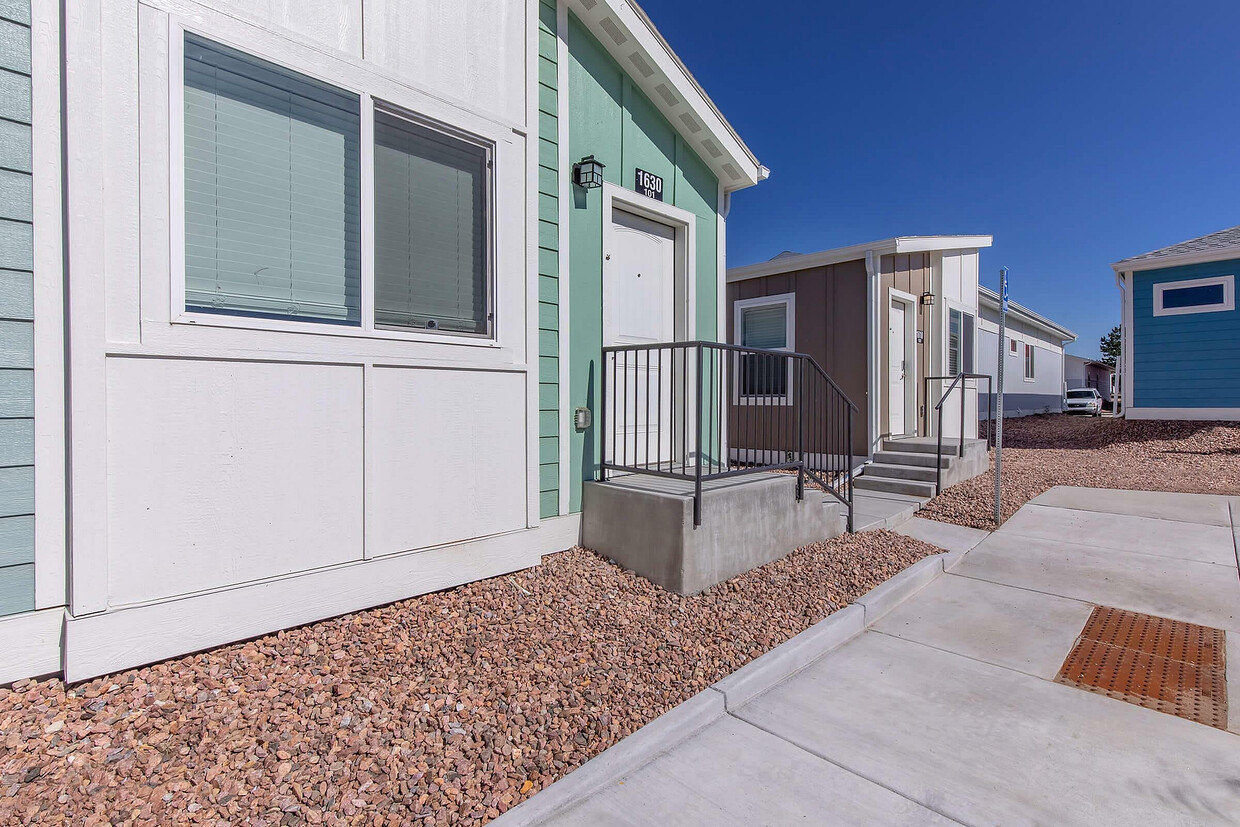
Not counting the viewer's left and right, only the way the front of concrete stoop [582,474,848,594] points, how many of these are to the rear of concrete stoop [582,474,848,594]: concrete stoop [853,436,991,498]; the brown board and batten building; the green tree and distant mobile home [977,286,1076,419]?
0

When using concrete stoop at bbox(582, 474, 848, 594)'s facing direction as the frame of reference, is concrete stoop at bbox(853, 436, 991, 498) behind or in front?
in front

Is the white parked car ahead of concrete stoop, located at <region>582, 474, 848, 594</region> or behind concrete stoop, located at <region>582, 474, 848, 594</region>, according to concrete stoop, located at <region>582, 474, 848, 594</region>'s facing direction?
ahead

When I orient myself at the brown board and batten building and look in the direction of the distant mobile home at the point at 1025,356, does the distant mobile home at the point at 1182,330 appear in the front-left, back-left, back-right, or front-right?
front-right
